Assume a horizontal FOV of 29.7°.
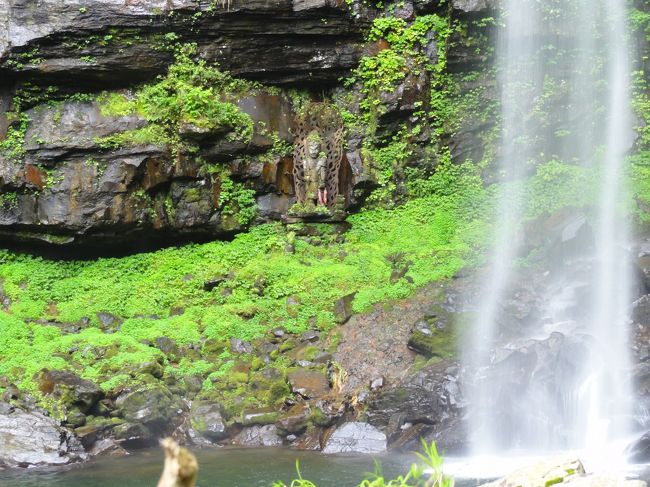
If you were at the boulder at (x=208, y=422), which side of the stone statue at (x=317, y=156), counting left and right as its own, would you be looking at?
front

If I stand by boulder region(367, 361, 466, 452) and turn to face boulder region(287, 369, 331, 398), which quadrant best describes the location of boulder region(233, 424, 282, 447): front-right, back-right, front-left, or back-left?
front-left

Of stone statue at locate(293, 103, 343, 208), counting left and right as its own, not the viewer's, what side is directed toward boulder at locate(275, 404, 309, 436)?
front

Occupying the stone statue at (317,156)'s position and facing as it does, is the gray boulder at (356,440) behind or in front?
in front

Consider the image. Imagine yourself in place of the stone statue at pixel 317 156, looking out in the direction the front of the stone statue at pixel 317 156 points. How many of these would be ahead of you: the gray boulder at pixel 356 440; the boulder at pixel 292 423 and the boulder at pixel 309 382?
3

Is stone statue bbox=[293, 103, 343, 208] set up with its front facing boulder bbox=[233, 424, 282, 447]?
yes

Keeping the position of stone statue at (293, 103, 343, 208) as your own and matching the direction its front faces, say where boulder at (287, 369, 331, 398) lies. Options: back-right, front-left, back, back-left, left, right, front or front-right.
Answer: front

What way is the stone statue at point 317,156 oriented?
toward the camera

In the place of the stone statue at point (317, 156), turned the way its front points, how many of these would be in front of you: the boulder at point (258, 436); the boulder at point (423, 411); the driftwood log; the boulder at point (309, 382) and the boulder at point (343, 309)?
5

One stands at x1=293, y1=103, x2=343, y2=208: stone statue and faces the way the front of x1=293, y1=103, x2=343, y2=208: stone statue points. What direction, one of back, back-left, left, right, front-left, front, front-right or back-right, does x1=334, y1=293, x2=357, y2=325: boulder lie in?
front

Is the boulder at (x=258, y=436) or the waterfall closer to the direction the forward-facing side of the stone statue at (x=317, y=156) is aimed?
the boulder
